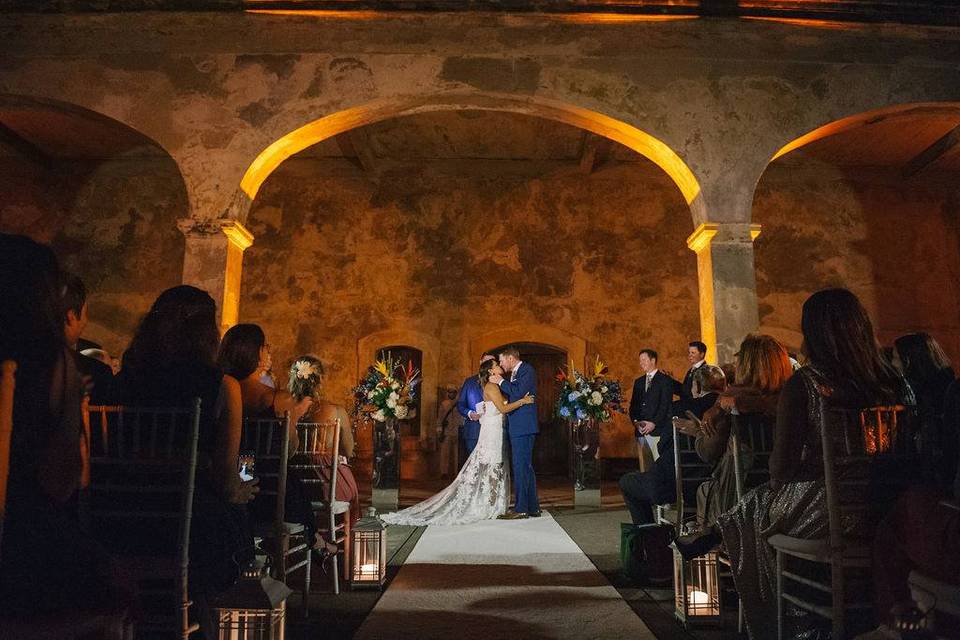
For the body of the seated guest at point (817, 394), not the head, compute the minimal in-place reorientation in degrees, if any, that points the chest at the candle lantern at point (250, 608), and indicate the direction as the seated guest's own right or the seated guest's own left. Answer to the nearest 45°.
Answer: approximately 90° to the seated guest's own left

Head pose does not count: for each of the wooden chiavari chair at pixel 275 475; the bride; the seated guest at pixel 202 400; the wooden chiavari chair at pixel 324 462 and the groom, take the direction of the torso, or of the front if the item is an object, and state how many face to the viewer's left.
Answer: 1

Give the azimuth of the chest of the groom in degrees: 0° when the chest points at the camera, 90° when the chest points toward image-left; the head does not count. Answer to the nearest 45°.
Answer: approximately 90°

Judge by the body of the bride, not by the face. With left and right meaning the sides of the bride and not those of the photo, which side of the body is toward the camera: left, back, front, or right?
right

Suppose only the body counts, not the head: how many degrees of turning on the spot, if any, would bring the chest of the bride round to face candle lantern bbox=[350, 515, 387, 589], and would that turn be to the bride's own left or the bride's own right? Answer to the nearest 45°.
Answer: approximately 90° to the bride's own right

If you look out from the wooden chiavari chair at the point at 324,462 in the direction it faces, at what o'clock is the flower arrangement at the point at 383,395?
The flower arrangement is roughly at 11 o'clock from the wooden chiavari chair.

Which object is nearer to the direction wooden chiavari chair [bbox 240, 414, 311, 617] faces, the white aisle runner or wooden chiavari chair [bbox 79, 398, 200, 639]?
the white aisle runner

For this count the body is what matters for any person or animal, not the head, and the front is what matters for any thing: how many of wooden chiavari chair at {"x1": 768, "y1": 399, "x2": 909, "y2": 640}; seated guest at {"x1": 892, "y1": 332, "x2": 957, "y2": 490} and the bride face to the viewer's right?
1

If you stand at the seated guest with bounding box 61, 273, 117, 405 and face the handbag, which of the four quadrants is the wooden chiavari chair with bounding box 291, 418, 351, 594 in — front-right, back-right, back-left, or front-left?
front-left

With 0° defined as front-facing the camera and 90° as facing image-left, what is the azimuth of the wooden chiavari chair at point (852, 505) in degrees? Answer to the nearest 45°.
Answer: approximately 135°

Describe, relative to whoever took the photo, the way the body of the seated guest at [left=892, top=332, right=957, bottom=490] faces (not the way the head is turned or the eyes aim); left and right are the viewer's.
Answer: facing away from the viewer and to the left of the viewer

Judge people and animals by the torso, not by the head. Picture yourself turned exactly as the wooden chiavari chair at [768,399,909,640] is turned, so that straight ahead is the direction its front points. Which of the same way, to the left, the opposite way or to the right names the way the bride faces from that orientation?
to the right

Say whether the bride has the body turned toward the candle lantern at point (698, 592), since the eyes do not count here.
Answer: no

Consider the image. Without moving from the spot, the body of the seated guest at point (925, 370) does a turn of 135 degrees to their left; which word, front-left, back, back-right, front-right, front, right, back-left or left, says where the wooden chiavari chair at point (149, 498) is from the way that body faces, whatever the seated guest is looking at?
front-right

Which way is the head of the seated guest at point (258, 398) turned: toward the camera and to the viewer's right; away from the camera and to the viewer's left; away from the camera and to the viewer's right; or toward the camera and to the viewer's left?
away from the camera and to the viewer's right

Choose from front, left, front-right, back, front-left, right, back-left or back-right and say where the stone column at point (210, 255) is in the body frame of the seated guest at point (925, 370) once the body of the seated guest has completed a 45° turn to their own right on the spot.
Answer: left

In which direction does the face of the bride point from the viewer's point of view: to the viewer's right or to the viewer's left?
to the viewer's right
